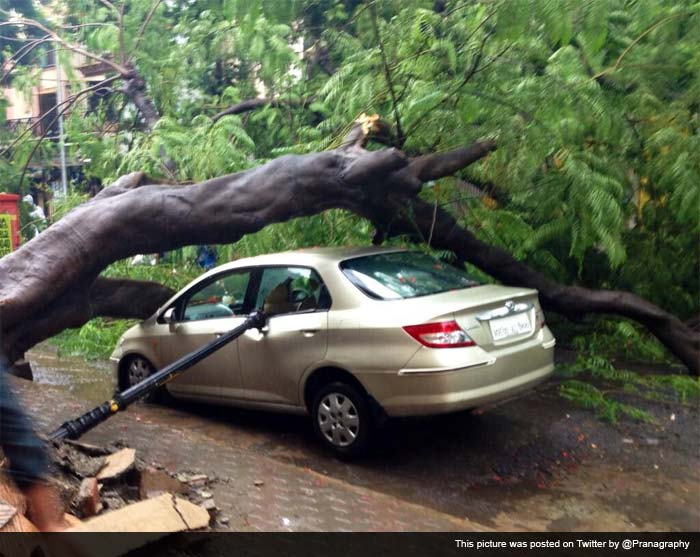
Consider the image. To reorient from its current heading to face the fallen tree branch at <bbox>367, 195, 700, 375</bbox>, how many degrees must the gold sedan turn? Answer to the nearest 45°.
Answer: approximately 90° to its right

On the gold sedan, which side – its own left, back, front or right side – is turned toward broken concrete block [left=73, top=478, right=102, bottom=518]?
left

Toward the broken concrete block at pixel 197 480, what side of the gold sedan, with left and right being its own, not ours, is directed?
left

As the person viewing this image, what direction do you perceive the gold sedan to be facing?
facing away from the viewer and to the left of the viewer

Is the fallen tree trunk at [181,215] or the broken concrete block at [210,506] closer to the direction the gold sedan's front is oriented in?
the fallen tree trunk
